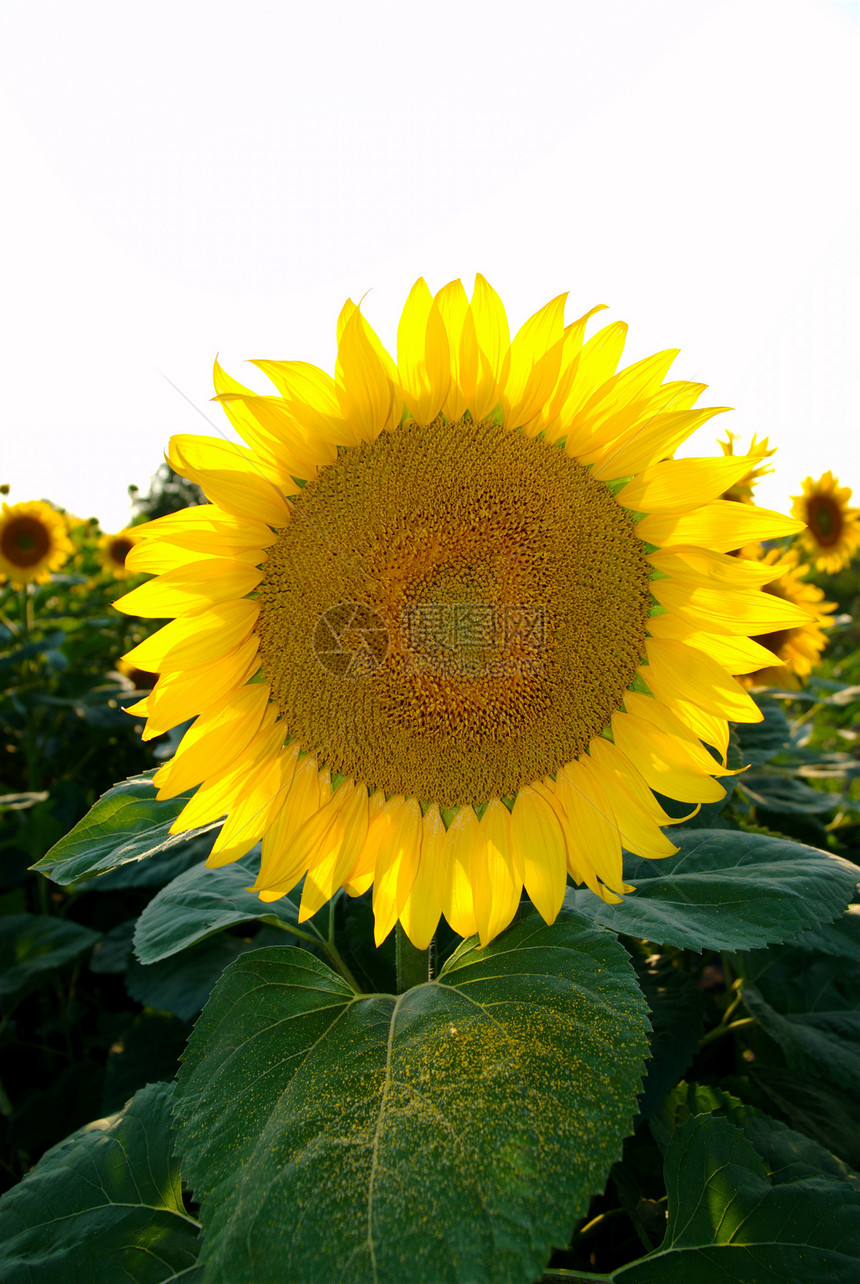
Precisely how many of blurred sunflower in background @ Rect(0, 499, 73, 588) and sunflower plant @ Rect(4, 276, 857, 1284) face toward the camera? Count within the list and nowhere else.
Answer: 2

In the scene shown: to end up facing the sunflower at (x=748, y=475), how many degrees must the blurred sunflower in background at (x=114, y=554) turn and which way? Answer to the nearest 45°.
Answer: approximately 45° to its left

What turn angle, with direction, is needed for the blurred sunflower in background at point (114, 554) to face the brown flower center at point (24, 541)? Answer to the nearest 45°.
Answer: approximately 45° to its right

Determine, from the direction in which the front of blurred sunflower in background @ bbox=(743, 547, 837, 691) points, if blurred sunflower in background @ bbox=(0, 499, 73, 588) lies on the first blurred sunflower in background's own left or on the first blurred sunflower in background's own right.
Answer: on the first blurred sunflower in background's own right

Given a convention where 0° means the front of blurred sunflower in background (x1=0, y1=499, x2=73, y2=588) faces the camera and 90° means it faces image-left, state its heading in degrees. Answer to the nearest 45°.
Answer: approximately 0°

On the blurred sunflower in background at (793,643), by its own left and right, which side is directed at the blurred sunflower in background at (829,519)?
back

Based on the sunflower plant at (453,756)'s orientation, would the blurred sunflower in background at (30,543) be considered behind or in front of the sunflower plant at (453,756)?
behind

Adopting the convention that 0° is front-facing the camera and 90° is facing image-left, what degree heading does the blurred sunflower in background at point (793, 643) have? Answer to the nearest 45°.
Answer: approximately 0°

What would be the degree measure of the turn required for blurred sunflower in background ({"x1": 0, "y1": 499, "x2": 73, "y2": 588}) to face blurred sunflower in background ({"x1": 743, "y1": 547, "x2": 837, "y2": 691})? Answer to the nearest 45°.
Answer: approximately 45° to its left

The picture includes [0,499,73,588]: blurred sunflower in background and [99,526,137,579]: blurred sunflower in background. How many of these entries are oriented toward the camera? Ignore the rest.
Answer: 2
